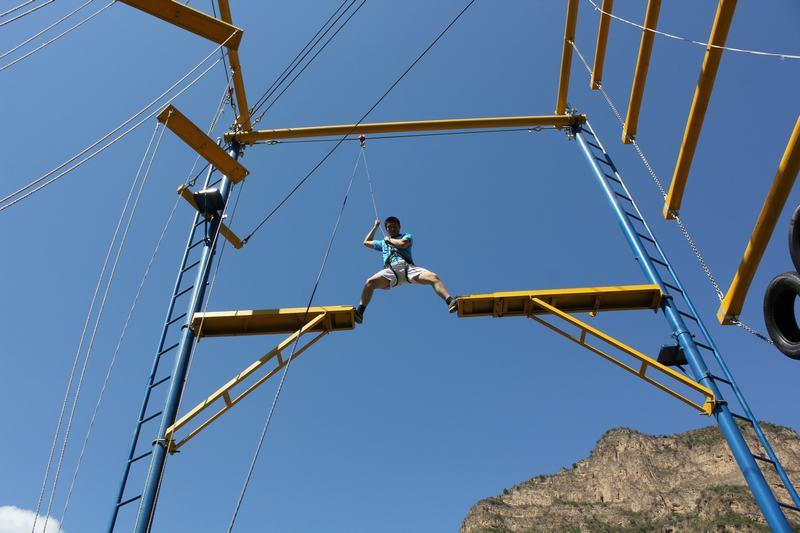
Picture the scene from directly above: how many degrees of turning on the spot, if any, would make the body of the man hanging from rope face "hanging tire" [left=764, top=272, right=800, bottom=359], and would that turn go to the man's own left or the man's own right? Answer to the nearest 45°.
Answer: approximately 90° to the man's own left

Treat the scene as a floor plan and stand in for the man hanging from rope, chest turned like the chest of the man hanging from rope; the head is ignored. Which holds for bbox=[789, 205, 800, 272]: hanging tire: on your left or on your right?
on your left

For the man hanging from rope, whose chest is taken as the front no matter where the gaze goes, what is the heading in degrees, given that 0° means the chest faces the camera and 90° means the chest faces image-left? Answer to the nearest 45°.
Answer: approximately 0°
